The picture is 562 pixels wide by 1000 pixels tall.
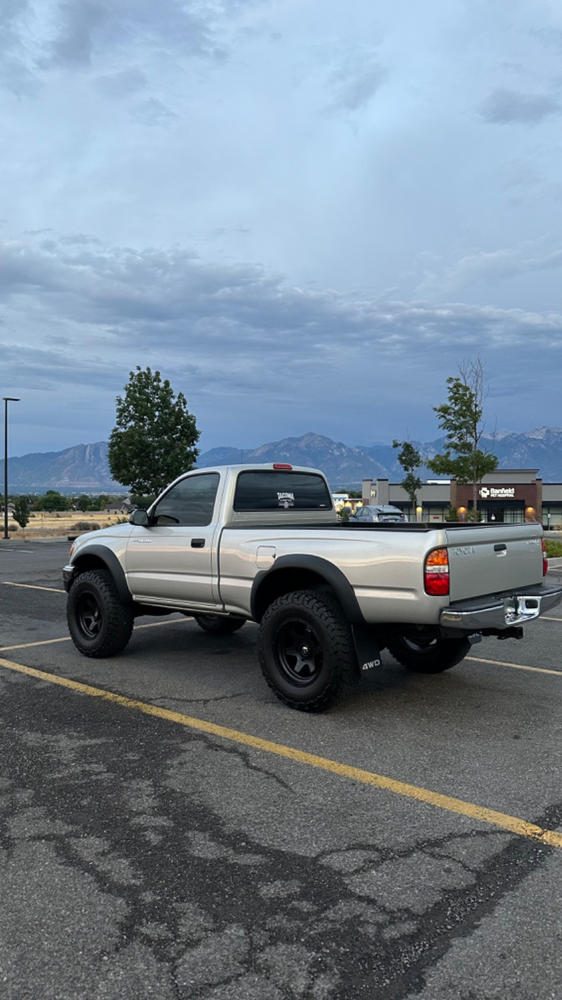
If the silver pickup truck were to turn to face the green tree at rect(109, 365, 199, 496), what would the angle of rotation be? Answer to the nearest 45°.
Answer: approximately 45° to its right

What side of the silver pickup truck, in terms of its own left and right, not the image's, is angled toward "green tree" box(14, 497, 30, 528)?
front

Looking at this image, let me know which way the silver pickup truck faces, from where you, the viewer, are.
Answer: facing away from the viewer and to the left of the viewer
